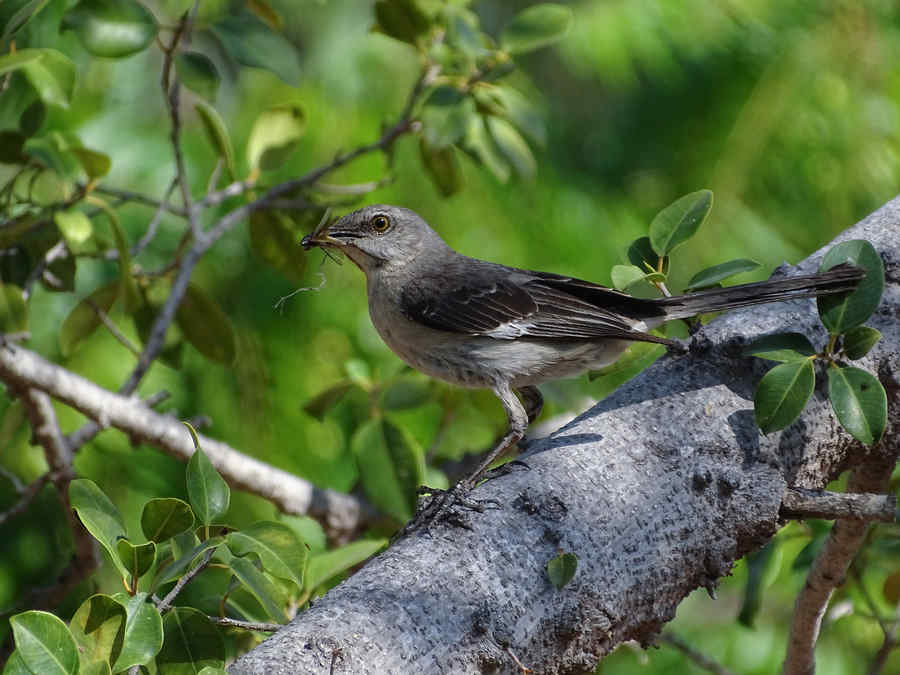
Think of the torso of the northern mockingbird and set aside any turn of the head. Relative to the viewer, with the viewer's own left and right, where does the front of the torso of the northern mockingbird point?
facing to the left of the viewer

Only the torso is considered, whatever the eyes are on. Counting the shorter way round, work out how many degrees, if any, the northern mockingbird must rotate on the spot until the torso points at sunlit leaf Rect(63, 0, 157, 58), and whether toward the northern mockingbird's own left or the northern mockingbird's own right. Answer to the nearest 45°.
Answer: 0° — it already faces it

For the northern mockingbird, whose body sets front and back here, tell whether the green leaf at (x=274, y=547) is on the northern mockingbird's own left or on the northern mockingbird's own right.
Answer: on the northern mockingbird's own left

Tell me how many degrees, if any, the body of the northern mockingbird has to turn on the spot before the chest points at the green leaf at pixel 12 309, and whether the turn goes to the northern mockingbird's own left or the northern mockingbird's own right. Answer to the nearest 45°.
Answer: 0° — it already faces it

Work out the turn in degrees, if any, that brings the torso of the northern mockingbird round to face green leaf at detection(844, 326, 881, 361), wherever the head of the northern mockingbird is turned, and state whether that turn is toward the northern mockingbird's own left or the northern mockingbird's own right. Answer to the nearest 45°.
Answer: approximately 135° to the northern mockingbird's own left

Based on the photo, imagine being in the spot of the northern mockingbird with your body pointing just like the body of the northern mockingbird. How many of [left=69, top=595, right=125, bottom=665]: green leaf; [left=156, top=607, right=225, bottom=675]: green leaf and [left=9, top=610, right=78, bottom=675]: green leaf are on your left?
3

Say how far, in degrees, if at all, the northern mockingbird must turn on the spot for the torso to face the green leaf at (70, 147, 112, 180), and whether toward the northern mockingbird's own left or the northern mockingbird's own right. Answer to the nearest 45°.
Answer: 0° — it already faces it
